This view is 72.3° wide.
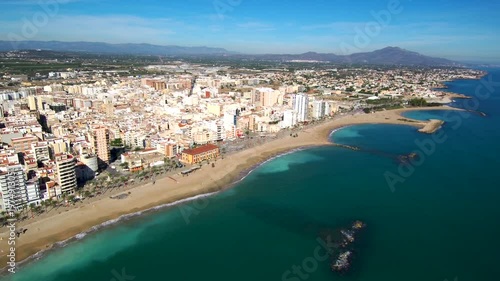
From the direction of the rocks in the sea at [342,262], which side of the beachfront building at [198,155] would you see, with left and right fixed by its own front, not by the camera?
front

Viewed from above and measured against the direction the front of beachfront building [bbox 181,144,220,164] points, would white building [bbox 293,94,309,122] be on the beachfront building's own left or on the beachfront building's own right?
on the beachfront building's own left

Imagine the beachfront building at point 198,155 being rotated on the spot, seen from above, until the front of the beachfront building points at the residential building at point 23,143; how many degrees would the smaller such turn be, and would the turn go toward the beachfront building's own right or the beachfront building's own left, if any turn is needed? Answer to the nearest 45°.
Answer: approximately 135° to the beachfront building's own right

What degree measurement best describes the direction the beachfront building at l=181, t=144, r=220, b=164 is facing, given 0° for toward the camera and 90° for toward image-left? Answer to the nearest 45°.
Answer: approximately 315°

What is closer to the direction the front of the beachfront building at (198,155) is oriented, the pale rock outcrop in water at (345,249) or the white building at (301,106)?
the pale rock outcrop in water

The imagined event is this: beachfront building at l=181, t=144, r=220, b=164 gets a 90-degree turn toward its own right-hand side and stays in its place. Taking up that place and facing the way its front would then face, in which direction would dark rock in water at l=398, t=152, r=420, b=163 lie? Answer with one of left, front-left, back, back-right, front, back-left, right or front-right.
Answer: back-left

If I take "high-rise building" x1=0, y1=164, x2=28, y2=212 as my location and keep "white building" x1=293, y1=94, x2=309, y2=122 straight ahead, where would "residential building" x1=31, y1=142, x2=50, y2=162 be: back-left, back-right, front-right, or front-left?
front-left

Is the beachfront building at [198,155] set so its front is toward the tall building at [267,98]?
no

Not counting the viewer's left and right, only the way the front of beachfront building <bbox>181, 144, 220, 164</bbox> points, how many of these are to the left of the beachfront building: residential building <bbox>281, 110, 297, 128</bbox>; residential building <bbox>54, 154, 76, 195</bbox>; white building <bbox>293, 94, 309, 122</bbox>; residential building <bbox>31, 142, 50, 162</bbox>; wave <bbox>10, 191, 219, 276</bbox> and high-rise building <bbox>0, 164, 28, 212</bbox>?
2

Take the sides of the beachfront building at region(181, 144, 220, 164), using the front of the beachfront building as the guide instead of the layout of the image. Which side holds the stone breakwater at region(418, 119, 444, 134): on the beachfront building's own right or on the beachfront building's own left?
on the beachfront building's own left

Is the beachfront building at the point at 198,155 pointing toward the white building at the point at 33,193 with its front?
no

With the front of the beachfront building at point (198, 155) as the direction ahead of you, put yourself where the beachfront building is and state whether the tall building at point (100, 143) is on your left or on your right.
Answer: on your right

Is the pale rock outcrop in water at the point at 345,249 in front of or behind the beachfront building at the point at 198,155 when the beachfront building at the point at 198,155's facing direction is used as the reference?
in front

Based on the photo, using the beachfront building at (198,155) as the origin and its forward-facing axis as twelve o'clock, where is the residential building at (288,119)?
The residential building is roughly at 9 o'clock from the beachfront building.

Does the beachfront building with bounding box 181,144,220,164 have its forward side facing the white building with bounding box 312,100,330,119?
no

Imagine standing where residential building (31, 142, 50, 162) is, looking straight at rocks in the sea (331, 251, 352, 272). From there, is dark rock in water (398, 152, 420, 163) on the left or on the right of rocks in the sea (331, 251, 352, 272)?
left

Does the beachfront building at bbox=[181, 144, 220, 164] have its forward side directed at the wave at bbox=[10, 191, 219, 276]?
no

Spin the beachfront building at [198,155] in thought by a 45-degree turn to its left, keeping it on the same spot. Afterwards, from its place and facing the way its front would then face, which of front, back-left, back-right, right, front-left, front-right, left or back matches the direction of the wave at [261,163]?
front

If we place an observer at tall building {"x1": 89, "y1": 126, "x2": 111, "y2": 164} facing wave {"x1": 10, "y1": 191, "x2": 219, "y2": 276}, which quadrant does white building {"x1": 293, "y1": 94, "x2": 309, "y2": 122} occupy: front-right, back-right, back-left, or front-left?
back-left
